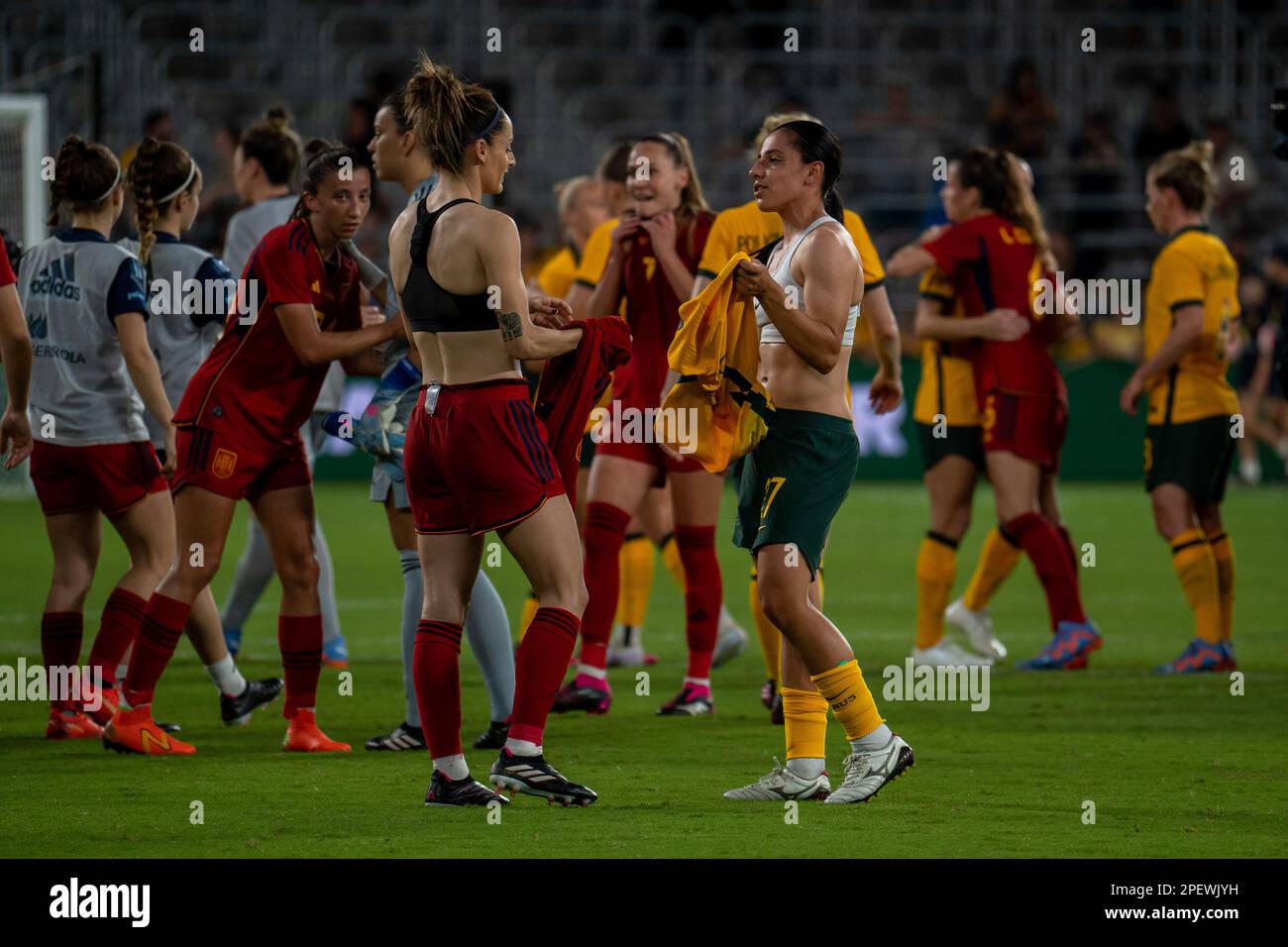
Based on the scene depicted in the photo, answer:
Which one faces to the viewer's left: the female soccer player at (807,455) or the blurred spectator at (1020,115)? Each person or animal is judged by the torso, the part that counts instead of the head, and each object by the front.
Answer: the female soccer player

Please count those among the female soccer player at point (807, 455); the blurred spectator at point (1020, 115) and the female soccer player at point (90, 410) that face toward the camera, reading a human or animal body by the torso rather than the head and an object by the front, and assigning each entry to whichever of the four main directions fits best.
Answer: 1

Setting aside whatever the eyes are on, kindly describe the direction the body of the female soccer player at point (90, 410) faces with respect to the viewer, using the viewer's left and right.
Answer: facing away from the viewer and to the right of the viewer

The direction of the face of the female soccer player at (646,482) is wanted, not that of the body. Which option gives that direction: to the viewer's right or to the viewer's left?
to the viewer's left

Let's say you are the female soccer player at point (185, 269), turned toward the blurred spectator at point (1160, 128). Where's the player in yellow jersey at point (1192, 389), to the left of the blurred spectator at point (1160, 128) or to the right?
right

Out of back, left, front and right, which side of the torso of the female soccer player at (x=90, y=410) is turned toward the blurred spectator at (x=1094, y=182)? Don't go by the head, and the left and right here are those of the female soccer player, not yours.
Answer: front

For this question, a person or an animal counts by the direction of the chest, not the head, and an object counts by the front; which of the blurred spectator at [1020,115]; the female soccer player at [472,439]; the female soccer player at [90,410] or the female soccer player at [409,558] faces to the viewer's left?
the female soccer player at [409,558]

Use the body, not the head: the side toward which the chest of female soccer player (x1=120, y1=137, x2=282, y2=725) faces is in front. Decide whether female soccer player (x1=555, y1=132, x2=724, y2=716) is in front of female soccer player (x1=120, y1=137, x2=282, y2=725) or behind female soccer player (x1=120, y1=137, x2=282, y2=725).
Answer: in front

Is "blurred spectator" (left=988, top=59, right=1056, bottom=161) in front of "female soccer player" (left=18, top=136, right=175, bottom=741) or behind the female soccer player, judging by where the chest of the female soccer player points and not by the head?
in front

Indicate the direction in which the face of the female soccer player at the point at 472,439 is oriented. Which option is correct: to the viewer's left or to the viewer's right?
to the viewer's right

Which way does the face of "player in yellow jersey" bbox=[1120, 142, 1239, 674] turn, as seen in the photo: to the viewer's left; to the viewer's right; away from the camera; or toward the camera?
to the viewer's left

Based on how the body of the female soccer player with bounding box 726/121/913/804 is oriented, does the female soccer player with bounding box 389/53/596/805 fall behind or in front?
in front

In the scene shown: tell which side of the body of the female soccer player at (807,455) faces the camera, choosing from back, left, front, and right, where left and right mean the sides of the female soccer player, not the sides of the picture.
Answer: left
